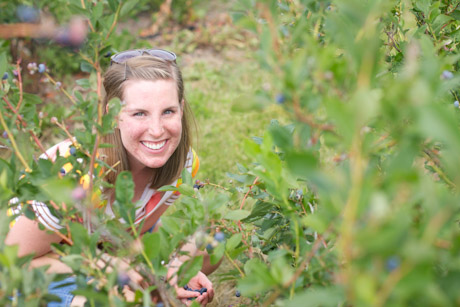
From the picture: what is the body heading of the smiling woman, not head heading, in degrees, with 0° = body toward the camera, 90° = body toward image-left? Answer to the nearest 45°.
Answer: approximately 315°

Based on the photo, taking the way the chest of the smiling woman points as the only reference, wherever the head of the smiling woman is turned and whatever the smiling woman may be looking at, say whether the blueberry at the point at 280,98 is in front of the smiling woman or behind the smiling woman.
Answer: in front
